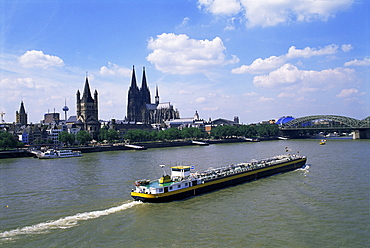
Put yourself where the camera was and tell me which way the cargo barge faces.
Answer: facing away from the viewer and to the right of the viewer
